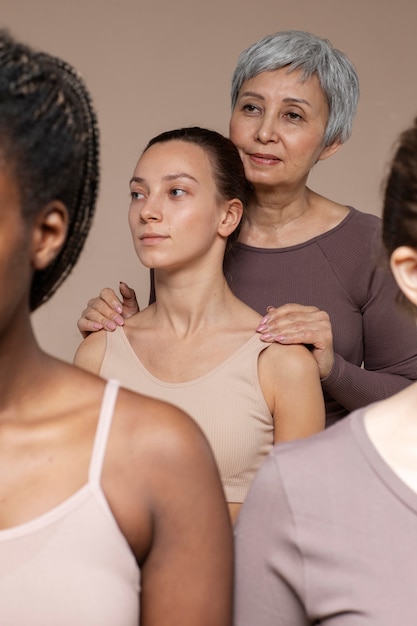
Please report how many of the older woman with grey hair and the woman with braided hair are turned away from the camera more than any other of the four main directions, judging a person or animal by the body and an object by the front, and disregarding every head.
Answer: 0

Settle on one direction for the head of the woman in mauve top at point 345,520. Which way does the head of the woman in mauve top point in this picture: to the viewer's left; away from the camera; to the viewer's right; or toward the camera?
to the viewer's right

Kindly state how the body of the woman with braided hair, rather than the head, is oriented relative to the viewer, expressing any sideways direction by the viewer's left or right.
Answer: facing the viewer and to the left of the viewer

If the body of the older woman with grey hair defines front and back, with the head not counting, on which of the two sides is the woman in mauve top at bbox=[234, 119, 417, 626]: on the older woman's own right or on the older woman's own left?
on the older woman's own left
